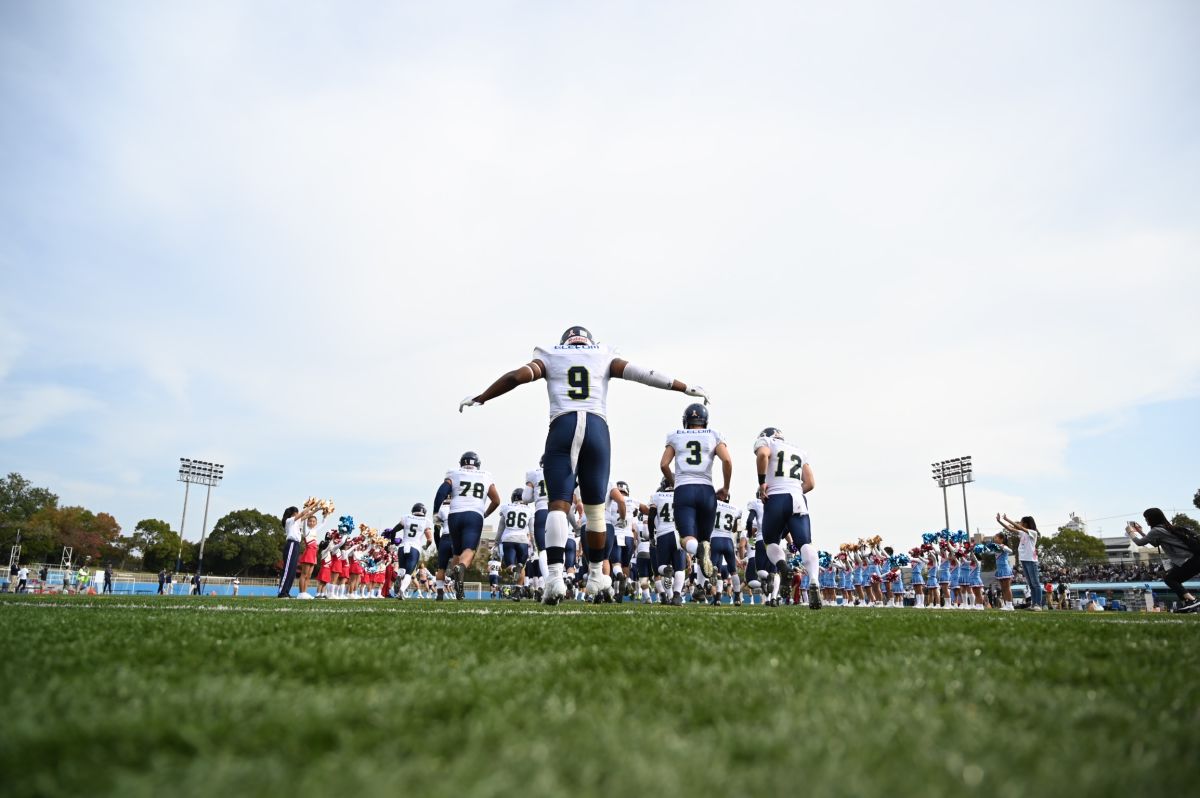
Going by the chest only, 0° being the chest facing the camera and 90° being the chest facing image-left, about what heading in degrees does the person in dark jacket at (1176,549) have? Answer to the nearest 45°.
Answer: approximately 90°

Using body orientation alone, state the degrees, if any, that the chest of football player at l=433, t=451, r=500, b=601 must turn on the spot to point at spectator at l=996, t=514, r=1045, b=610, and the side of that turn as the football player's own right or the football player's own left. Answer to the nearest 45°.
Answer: approximately 90° to the football player's own right

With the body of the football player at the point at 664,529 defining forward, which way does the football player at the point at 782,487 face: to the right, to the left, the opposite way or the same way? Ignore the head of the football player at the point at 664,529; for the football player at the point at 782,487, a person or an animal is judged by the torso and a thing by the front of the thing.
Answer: the same way

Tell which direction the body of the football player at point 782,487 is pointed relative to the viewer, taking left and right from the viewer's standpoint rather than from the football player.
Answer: facing away from the viewer

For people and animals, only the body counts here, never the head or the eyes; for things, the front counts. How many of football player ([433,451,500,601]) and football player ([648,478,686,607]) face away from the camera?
2

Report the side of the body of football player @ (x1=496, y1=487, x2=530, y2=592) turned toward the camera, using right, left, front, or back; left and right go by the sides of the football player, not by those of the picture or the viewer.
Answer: back

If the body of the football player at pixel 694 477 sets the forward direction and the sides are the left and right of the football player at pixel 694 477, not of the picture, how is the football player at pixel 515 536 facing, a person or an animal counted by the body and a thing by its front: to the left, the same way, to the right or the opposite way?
the same way

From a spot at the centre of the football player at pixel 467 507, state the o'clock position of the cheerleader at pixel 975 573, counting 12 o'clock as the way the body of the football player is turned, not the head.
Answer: The cheerleader is roughly at 2 o'clock from the football player.

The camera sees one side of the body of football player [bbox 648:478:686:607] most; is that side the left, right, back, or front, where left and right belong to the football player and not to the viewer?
back

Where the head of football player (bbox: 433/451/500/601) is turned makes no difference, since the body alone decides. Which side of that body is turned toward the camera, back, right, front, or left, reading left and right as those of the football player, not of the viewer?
back

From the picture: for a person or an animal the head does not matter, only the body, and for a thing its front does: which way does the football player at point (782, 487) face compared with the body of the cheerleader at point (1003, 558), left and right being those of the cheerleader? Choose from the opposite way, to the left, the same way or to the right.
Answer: to the right

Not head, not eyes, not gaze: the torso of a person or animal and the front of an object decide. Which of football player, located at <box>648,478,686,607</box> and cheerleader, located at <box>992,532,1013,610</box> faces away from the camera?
the football player

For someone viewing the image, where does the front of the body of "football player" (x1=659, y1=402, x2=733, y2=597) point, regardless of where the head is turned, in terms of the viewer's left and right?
facing away from the viewer

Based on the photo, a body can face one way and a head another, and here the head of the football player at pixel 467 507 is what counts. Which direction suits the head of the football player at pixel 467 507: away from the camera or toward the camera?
away from the camera

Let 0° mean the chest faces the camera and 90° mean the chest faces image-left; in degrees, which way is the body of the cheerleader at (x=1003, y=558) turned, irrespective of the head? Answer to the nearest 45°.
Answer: approximately 90°

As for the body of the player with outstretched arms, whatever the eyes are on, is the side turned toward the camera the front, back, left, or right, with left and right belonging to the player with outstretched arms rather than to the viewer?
back
